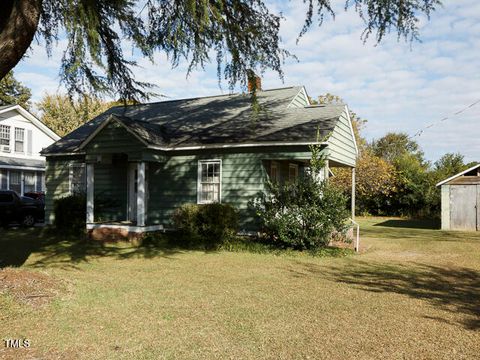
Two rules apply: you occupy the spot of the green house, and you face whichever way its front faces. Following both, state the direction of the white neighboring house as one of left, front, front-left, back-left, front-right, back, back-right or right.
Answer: right

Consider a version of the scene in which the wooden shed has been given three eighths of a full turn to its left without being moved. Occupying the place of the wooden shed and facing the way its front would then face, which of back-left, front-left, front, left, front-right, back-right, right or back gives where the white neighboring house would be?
back-left

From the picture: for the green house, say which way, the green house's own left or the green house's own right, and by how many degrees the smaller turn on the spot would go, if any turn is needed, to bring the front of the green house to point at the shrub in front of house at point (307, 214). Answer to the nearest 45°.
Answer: approximately 90° to the green house's own left

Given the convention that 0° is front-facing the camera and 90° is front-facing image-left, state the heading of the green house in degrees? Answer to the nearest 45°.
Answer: approximately 45°

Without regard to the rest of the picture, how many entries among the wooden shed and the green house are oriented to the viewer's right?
0

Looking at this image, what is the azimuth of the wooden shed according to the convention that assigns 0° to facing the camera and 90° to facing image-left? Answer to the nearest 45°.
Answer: approximately 0°

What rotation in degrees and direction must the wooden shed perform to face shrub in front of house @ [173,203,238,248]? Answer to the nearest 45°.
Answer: approximately 45° to its right

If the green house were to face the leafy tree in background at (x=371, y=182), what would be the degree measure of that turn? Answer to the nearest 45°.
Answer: approximately 180°
